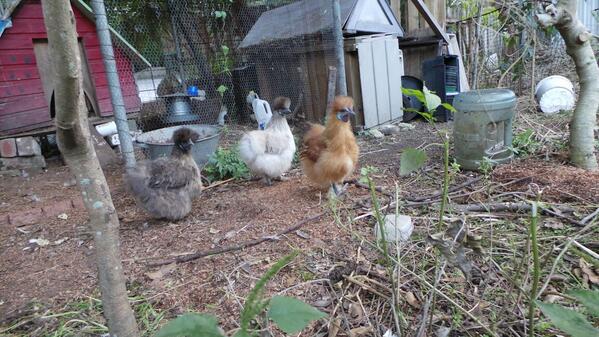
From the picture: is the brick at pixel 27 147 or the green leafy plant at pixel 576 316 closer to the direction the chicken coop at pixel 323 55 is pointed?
the green leafy plant

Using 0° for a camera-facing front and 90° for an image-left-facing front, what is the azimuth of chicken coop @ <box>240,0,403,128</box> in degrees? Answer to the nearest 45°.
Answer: approximately 315°

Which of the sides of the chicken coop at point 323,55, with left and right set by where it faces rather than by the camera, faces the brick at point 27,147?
right

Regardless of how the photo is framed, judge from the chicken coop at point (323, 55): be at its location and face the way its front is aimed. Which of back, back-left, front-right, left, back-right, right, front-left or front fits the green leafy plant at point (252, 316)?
front-right

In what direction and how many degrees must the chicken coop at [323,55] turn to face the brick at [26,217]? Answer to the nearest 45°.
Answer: approximately 90° to its right
